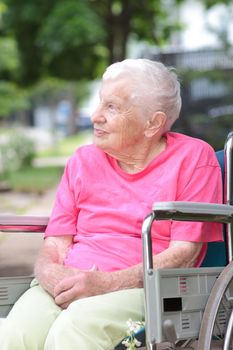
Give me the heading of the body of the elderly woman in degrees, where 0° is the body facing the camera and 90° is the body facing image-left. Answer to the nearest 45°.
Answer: approximately 45°

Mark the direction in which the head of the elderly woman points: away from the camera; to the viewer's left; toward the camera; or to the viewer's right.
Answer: to the viewer's left

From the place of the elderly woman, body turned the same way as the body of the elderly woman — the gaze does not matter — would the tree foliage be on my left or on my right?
on my right
